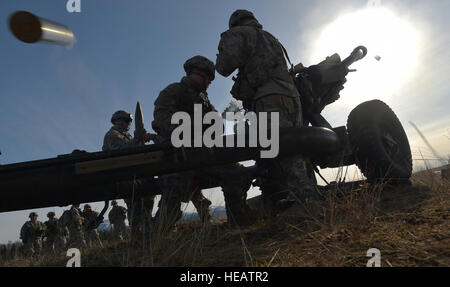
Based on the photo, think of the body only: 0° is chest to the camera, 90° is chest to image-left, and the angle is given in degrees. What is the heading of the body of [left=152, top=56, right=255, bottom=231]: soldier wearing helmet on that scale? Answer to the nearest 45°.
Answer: approximately 270°

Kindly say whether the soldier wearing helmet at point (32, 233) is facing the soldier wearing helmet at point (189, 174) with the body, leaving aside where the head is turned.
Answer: yes

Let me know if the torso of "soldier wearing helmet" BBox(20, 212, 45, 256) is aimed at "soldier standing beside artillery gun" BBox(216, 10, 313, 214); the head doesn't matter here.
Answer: yes

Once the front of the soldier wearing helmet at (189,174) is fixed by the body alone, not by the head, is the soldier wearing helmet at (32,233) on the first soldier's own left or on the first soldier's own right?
on the first soldier's own left

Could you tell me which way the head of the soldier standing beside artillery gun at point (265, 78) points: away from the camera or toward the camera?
away from the camera
